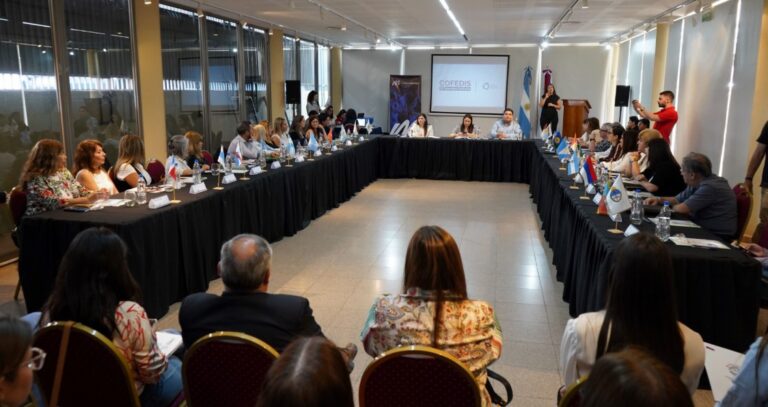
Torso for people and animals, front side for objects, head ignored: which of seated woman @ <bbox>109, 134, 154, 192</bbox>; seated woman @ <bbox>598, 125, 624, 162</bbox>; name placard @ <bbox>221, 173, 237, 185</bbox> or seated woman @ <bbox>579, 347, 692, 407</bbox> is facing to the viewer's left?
seated woman @ <bbox>598, 125, 624, 162</bbox>

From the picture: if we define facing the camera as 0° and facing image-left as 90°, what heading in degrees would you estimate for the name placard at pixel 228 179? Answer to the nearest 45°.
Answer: approximately 315°

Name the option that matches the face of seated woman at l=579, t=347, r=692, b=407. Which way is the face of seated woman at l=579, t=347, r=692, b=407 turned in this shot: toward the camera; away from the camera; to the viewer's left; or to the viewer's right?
away from the camera

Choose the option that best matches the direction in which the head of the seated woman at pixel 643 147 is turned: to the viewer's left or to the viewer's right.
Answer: to the viewer's left

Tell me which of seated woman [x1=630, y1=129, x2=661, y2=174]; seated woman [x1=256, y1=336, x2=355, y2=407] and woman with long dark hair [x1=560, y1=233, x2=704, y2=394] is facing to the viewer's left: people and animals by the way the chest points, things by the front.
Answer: seated woman [x1=630, y1=129, x2=661, y2=174]

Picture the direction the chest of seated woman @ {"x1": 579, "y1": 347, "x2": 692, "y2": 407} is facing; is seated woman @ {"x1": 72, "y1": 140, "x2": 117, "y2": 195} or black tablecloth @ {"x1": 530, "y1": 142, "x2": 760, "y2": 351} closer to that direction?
the black tablecloth

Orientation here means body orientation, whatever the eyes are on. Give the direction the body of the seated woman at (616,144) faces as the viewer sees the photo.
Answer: to the viewer's left

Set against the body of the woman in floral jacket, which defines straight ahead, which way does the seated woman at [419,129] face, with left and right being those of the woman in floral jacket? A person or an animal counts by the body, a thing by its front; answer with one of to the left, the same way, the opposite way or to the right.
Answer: the opposite way

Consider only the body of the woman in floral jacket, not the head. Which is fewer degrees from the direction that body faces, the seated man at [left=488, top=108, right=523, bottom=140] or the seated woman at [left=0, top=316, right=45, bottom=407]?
the seated man

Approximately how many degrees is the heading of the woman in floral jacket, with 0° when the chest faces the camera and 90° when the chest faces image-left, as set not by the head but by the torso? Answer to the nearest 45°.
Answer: approximately 180°
